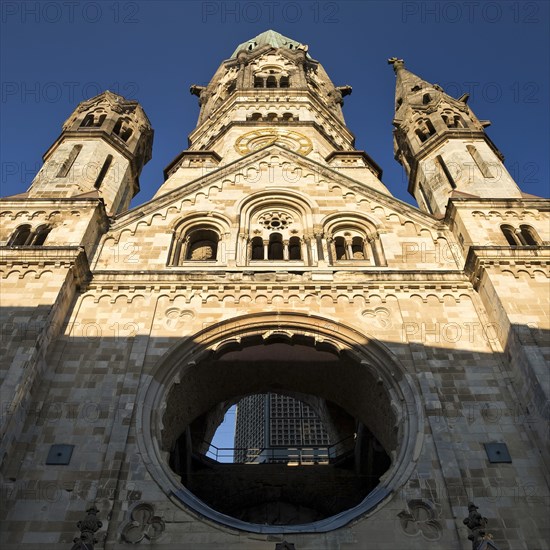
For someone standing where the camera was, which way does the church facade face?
facing the viewer
